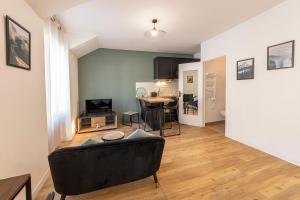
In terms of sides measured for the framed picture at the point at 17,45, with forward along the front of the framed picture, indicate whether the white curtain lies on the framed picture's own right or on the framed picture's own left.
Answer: on the framed picture's own left

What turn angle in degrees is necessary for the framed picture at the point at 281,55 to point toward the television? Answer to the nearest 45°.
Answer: approximately 45° to its right

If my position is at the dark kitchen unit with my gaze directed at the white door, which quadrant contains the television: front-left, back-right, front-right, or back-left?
back-right

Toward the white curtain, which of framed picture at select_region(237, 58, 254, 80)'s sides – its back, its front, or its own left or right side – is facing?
front

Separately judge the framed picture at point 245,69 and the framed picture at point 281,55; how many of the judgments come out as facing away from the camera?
0

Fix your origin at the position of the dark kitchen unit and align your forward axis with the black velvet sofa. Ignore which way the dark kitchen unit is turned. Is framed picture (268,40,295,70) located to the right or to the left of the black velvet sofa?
left

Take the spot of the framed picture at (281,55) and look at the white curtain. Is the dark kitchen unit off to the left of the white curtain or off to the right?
right

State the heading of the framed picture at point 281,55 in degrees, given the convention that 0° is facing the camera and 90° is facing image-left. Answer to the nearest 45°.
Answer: approximately 45°

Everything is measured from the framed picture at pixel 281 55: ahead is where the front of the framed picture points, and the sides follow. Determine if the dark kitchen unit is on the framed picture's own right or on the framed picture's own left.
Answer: on the framed picture's own right

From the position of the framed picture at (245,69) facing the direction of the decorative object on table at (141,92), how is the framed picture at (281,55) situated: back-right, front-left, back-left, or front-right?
back-left

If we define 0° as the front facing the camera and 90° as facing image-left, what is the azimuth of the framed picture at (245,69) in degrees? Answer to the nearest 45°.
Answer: approximately 45°

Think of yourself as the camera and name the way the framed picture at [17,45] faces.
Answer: facing the viewer and to the right of the viewer

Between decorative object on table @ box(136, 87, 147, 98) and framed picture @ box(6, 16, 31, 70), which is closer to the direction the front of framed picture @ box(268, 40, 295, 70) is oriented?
the framed picture

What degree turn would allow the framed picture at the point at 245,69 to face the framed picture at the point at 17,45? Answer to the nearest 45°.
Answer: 0° — it already faces it
